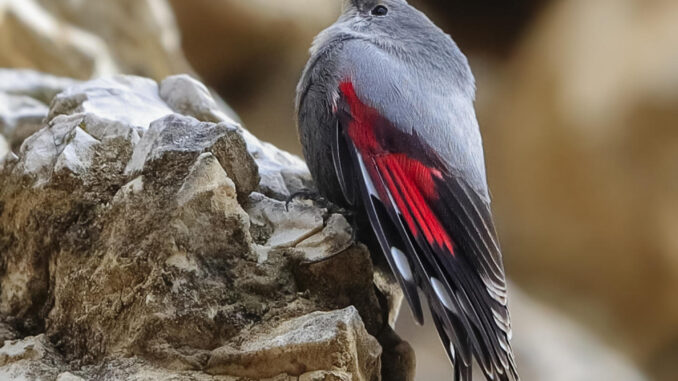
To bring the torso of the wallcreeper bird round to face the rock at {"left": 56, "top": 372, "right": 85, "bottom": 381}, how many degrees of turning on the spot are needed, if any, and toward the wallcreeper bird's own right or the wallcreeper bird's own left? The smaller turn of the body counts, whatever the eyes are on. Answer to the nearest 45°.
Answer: approximately 45° to the wallcreeper bird's own left

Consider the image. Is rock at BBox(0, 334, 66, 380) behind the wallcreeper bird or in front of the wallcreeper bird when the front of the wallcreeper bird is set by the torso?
in front

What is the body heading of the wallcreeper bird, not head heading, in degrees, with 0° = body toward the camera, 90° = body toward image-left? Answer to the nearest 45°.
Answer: approximately 90°

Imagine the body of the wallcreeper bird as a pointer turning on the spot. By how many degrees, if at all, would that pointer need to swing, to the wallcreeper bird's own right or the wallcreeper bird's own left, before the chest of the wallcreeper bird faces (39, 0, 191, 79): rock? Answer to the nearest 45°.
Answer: approximately 45° to the wallcreeper bird's own right

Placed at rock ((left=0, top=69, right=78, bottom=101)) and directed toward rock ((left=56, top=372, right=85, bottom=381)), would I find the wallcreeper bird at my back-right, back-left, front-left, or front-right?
front-left

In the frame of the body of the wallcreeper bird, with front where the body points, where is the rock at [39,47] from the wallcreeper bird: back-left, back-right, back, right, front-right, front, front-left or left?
front-right
